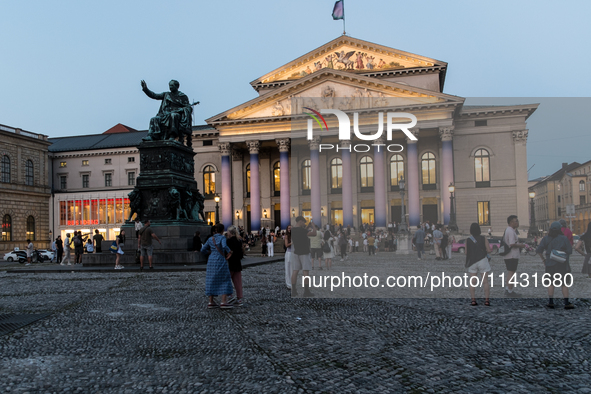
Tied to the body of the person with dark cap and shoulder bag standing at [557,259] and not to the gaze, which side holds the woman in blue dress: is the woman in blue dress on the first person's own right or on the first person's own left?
on the first person's own left

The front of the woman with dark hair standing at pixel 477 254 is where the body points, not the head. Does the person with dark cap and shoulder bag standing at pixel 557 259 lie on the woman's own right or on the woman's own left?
on the woman's own right

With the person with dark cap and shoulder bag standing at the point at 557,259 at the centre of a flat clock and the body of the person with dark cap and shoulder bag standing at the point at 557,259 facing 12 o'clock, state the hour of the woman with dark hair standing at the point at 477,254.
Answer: the woman with dark hair standing at the point at 477,254 is roughly at 9 o'clock from the person with dark cap and shoulder bag standing at the point at 557,259.

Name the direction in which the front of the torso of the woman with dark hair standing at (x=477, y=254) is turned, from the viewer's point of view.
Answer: away from the camera

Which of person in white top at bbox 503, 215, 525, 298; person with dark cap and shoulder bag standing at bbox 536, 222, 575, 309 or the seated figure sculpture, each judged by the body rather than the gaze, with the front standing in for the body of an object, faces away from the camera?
the person with dark cap and shoulder bag standing
